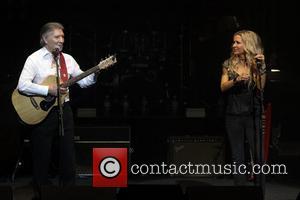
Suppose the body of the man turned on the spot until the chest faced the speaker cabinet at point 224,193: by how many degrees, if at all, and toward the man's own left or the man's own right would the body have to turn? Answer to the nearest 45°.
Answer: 0° — they already face it

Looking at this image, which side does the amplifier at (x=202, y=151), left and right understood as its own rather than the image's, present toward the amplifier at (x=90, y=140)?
right

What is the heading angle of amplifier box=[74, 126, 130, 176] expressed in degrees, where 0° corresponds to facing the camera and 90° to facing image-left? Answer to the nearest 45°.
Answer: approximately 0°

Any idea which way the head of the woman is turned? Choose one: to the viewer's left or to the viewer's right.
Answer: to the viewer's left

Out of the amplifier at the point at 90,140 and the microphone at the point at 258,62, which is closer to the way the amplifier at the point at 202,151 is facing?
the microphone

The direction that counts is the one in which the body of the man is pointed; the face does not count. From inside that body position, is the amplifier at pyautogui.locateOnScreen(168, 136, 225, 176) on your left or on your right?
on your left

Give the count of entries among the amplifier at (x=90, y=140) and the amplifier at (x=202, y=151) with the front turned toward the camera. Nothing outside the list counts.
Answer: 2
